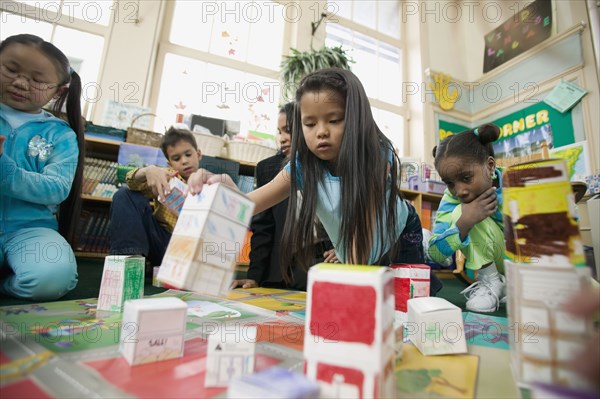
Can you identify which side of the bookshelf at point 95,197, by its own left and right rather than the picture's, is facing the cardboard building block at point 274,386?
front

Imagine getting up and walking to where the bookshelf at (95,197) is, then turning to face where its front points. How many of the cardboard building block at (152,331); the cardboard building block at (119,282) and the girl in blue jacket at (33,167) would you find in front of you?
3

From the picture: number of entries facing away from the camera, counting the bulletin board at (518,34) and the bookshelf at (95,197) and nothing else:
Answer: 0

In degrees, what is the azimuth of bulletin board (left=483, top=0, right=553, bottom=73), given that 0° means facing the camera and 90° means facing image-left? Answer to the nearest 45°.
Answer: approximately 45°

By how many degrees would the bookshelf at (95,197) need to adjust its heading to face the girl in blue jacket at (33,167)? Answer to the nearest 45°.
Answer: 0° — it already faces them

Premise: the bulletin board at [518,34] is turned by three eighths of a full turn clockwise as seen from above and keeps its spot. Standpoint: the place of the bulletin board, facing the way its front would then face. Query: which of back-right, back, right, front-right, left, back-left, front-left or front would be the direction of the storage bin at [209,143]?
back-left

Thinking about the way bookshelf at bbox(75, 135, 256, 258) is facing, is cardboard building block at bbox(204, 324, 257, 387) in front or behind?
in front

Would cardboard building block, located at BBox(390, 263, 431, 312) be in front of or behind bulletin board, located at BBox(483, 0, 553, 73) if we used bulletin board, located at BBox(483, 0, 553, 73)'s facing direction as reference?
in front

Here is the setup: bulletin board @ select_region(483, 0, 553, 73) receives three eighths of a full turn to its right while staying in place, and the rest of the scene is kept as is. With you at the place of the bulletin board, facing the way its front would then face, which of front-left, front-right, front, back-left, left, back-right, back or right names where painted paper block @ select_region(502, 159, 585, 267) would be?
back

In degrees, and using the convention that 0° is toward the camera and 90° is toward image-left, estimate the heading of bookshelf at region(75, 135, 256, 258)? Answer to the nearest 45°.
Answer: approximately 0°

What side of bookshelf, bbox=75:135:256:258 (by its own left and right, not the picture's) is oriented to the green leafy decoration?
left

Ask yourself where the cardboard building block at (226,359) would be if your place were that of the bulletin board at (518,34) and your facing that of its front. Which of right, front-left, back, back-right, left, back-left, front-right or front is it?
front-left
